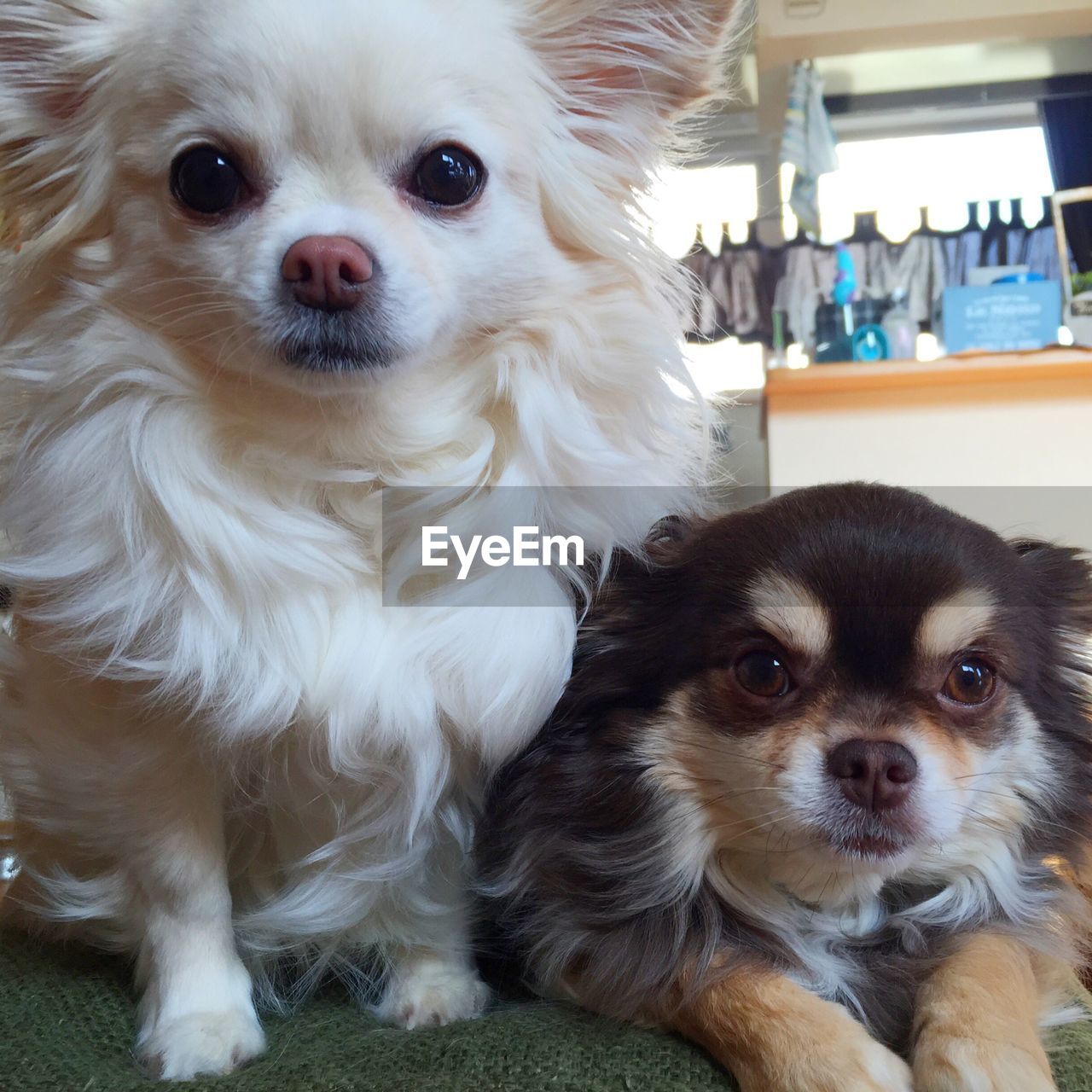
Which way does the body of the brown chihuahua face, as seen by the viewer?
toward the camera

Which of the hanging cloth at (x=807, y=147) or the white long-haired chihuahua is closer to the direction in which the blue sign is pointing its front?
the white long-haired chihuahua

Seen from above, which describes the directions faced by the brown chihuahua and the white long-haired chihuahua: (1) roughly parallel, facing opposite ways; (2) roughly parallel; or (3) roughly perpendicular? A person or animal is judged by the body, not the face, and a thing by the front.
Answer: roughly parallel

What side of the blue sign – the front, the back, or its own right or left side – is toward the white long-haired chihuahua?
front

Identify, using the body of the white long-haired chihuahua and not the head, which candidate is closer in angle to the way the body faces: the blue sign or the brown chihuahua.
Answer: the brown chihuahua

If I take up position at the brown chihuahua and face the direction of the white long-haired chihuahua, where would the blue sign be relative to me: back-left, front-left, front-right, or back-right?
back-right

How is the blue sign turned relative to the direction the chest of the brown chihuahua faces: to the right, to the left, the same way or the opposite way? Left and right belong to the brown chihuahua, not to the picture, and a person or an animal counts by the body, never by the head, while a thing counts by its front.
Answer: the same way

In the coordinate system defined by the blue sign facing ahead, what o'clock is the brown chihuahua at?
The brown chihuahua is roughly at 12 o'clock from the blue sign.

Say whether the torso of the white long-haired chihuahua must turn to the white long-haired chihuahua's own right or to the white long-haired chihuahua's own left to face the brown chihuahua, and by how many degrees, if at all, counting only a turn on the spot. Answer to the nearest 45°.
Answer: approximately 90° to the white long-haired chihuahua's own left

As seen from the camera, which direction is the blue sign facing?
toward the camera

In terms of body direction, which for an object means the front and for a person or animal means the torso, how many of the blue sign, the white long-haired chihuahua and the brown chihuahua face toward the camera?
3

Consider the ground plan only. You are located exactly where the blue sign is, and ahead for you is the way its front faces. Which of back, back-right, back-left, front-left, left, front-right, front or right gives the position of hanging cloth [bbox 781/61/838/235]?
right

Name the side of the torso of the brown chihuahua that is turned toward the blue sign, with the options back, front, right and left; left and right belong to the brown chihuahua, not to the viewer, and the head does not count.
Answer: back

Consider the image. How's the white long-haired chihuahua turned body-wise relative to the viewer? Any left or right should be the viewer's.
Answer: facing the viewer
